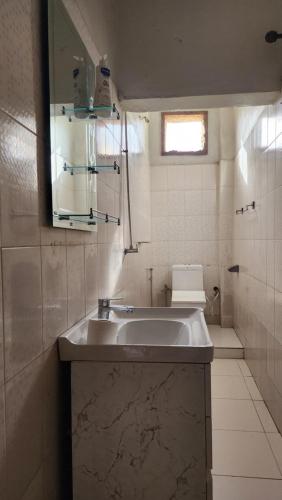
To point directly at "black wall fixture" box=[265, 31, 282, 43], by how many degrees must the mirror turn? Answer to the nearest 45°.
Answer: approximately 45° to its left

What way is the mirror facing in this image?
to the viewer's right

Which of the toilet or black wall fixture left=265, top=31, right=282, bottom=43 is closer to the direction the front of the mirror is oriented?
the black wall fixture

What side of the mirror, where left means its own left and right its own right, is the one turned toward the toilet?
left

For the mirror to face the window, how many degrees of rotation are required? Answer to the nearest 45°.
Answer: approximately 45° to its left

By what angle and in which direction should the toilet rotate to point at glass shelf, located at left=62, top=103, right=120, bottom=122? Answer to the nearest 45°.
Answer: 0° — it already faces it

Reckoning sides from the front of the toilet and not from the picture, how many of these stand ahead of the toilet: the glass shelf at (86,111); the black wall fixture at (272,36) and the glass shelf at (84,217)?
3

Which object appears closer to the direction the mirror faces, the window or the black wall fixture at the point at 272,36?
the black wall fixture

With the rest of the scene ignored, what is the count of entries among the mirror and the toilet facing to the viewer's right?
1

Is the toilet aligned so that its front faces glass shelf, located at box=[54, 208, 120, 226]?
yes

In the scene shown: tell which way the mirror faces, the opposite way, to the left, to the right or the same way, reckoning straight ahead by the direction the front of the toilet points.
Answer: to the left

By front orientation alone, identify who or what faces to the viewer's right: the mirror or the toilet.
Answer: the mirror
